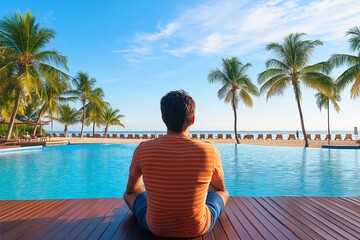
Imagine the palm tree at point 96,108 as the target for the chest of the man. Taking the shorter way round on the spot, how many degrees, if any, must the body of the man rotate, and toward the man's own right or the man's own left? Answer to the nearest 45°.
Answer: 0° — they already face it

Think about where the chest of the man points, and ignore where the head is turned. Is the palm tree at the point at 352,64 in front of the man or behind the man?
in front

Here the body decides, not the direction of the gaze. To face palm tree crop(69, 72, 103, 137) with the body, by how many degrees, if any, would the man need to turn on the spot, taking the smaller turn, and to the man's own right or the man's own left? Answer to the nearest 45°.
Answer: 0° — they already face it

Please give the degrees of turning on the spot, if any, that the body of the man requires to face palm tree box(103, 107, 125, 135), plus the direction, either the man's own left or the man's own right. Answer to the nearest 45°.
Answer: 0° — they already face it

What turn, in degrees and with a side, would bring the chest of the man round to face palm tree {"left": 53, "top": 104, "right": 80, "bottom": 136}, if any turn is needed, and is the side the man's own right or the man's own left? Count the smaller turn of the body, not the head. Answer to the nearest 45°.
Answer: approximately 45° to the man's own left

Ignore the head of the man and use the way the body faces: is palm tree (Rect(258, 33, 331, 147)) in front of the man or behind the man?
in front

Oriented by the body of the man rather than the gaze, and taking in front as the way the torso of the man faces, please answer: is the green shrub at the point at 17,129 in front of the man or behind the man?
in front

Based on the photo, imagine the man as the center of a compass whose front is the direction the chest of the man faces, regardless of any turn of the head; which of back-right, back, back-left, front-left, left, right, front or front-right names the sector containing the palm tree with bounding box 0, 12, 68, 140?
front-left

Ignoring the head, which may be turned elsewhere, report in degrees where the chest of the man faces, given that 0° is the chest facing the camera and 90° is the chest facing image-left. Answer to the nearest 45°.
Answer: approximately 180°

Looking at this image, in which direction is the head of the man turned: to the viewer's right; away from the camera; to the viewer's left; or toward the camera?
away from the camera
